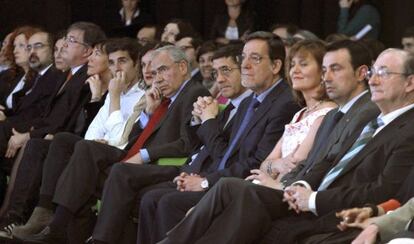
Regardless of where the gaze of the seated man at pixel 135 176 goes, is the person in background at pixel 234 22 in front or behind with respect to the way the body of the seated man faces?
behind

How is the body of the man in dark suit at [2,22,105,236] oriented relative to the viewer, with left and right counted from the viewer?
facing the viewer and to the left of the viewer

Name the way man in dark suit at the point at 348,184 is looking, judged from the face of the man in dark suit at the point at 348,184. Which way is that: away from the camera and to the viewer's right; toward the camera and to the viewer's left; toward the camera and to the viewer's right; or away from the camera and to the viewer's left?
toward the camera and to the viewer's left

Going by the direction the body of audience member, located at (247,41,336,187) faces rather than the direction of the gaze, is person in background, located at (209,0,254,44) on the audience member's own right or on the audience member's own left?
on the audience member's own right
